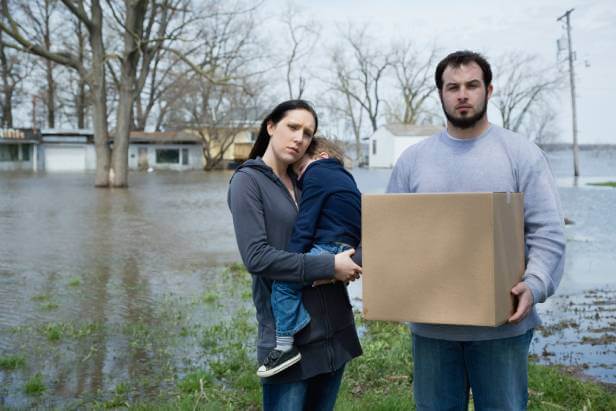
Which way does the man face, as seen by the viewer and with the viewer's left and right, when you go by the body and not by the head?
facing the viewer

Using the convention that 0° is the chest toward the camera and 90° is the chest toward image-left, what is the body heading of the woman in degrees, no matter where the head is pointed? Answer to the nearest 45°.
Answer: approximately 315°

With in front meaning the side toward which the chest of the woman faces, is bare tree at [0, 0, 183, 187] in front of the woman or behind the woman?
behind

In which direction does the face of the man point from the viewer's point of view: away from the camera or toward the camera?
toward the camera
